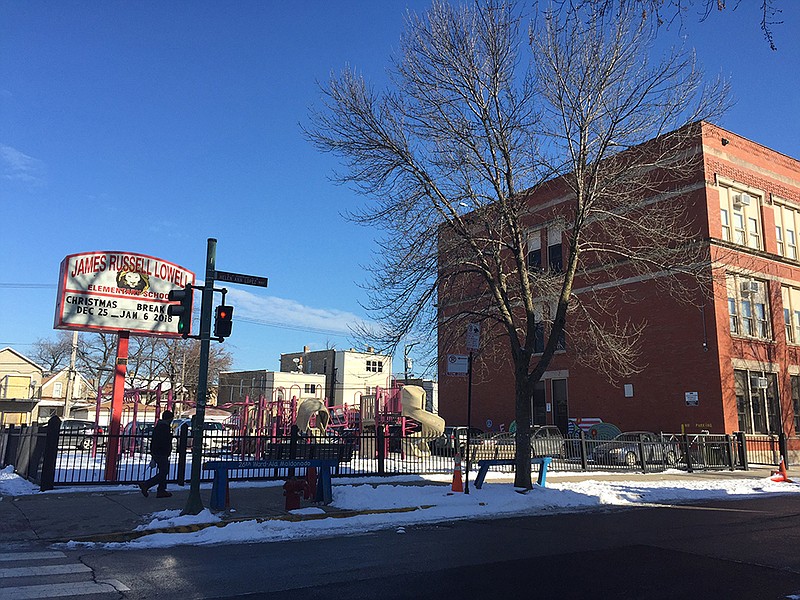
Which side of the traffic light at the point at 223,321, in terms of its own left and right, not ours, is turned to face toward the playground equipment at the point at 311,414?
back

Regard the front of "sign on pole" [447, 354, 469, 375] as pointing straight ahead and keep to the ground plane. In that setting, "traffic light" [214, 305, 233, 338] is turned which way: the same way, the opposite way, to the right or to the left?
the same way

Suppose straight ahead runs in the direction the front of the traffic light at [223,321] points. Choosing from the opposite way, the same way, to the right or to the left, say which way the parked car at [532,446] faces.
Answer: to the right

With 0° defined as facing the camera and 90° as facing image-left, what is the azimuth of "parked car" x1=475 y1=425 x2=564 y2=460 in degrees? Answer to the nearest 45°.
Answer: approximately 90°

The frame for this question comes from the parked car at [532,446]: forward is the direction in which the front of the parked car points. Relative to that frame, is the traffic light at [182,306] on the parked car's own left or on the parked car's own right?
on the parked car's own left

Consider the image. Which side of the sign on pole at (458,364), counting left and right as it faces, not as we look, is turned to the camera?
front

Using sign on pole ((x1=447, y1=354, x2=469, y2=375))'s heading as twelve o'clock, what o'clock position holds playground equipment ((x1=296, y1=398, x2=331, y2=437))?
The playground equipment is roughly at 5 o'clock from the sign on pole.

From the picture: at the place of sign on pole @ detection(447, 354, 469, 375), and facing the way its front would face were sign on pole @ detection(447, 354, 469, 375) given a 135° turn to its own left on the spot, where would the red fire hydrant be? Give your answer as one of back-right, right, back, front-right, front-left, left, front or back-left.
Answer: back

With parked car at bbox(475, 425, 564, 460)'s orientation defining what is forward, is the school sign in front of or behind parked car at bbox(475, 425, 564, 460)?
in front

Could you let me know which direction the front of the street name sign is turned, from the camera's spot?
facing the viewer

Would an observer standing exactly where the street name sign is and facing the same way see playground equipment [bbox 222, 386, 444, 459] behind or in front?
behind

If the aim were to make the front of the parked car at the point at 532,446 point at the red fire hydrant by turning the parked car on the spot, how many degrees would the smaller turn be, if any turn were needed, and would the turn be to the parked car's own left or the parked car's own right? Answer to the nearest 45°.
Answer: approximately 90° to the parked car's own left

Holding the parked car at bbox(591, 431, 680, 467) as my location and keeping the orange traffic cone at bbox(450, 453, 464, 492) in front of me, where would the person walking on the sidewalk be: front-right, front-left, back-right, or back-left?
front-right

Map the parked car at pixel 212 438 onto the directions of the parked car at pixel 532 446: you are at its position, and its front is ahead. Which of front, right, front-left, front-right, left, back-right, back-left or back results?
front

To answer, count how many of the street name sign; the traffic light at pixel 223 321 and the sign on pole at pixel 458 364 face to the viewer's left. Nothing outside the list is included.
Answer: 0

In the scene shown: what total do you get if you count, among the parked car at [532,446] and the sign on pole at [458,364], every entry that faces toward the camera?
1

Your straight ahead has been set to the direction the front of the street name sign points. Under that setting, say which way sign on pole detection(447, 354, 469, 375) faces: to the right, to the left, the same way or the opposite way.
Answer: the same way

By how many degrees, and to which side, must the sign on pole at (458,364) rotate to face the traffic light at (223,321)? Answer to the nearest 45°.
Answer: approximately 45° to its right

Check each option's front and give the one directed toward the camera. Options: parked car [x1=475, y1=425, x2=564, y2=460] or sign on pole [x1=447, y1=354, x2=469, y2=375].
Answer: the sign on pole
